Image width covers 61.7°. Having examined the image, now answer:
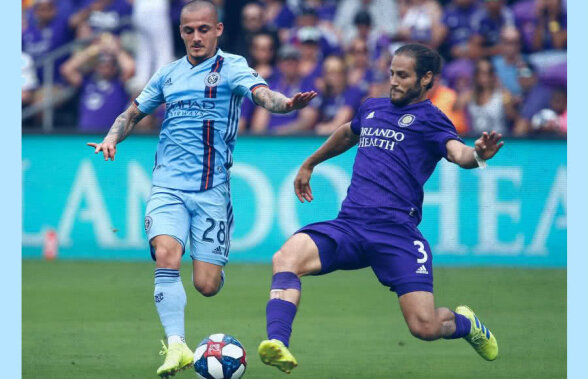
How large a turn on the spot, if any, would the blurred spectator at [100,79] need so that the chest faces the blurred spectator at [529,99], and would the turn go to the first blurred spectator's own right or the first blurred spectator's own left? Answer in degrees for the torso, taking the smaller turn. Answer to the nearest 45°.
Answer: approximately 45° to the first blurred spectator's own left

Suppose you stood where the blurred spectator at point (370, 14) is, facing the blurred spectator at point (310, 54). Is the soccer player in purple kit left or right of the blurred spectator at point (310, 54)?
left

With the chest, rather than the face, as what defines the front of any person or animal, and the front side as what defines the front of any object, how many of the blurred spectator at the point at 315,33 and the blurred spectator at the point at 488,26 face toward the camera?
2

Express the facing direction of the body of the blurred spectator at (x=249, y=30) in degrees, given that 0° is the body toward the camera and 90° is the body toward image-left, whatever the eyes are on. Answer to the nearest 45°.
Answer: approximately 0°
